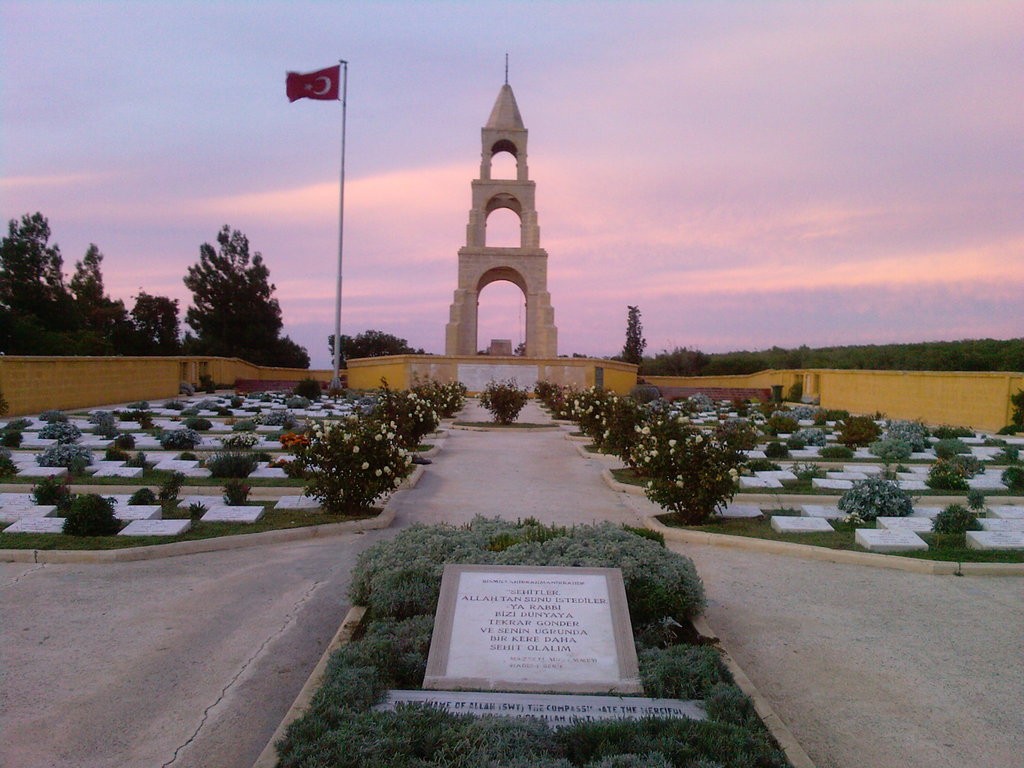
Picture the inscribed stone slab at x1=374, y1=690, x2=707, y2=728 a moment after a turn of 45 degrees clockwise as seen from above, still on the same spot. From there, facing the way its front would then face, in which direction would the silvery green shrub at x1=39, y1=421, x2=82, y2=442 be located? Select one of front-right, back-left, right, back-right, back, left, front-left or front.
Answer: right

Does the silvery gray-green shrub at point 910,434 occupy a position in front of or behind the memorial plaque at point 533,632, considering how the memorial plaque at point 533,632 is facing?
behind

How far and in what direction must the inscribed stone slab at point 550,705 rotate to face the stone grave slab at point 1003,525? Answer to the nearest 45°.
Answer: approximately 135° to its left

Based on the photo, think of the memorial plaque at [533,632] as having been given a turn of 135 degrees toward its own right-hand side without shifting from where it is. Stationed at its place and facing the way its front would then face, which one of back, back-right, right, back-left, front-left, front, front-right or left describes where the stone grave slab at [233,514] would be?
front

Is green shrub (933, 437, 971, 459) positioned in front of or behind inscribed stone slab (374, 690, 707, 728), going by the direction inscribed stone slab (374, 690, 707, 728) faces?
behind

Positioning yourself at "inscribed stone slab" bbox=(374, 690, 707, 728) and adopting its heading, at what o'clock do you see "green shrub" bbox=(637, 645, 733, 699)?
The green shrub is roughly at 8 o'clock from the inscribed stone slab.

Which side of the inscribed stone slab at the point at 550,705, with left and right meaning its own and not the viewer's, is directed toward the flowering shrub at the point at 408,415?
back

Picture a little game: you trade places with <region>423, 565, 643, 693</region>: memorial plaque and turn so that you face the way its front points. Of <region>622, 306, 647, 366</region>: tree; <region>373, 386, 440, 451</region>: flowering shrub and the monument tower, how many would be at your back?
3

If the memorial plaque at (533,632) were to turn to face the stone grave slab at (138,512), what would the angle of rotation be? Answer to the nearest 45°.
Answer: approximately 135° to its right

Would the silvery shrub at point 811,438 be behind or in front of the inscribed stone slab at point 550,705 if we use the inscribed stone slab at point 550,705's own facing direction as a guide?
behind

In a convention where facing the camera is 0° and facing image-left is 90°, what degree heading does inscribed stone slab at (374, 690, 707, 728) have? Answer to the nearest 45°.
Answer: approximately 0°

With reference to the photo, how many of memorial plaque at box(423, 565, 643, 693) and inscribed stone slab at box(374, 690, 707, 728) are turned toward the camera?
2

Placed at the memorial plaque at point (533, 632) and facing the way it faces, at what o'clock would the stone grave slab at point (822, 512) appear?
The stone grave slab is roughly at 7 o'clock from the memorial plaque.
